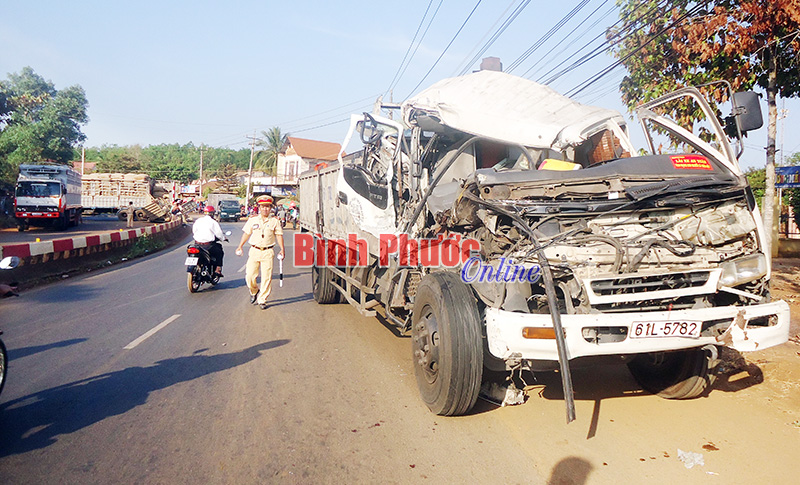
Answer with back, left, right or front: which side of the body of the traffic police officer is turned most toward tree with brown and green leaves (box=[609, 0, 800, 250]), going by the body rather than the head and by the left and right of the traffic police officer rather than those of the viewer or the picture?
left

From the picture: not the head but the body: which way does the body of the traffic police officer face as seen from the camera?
toward the camera

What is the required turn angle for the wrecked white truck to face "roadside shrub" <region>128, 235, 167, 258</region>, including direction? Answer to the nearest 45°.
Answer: approximately 180°

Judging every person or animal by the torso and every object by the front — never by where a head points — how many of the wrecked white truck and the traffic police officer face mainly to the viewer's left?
0

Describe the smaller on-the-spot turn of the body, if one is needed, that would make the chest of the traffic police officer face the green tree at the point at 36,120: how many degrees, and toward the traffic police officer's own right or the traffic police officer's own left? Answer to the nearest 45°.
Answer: approximately 135° to the traffic police officer's own right

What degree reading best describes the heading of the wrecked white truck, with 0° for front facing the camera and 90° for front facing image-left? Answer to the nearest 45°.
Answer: approximately 315°

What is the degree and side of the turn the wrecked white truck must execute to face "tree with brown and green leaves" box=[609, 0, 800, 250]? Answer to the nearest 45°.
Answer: approximately 90° to its left

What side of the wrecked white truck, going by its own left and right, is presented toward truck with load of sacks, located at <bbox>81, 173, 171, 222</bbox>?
back

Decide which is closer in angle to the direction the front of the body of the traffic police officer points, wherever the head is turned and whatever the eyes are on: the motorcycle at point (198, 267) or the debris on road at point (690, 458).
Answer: the debris on road

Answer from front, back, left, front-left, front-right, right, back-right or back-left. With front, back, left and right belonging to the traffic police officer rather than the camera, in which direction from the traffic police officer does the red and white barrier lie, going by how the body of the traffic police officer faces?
back-right

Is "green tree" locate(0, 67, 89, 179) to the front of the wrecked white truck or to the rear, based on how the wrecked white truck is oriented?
to the rear
